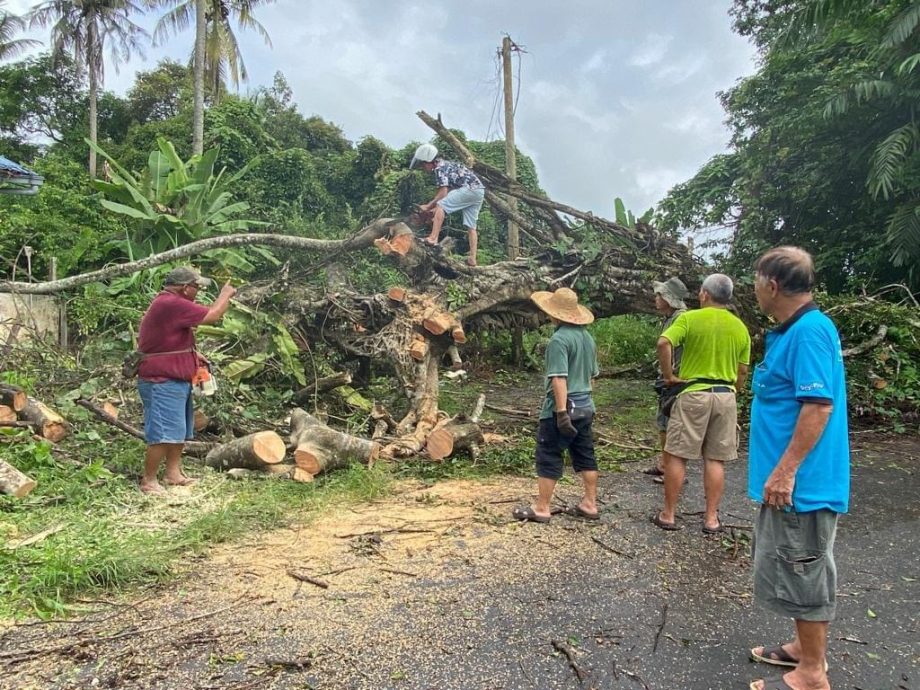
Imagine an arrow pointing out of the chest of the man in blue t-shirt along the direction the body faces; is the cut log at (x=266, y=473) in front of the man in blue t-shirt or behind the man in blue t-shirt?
in front

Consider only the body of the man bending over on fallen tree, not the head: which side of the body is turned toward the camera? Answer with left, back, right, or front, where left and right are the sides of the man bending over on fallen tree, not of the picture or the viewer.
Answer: left

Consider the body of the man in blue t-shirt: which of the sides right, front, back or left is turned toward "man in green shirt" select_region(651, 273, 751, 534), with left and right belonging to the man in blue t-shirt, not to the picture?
right

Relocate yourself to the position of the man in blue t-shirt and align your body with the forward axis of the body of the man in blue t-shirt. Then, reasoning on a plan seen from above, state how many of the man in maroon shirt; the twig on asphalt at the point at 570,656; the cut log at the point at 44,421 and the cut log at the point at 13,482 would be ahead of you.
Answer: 4

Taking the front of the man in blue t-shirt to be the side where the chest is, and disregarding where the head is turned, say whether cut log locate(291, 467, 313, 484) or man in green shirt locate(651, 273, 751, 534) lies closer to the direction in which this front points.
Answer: the cut log

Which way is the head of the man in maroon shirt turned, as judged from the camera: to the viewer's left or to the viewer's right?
to the viewer's right

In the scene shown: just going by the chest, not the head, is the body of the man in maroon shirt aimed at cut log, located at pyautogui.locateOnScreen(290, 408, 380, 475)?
yes

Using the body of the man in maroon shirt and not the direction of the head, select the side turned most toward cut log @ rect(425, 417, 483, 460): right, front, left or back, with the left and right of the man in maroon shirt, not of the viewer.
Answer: front

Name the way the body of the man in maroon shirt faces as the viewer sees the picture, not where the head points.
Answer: to the viewer's right

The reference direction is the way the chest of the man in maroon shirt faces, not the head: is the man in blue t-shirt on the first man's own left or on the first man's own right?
on the first man's own right

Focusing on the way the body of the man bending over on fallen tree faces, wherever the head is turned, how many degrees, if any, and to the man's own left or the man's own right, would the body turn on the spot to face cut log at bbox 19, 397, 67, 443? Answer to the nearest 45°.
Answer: approximately 45° to the man's own left

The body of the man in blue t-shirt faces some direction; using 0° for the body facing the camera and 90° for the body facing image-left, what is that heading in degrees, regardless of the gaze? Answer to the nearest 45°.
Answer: approximately 90°

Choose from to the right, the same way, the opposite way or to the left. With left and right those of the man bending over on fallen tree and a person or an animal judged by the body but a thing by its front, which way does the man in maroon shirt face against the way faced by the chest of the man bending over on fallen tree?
the opposite way

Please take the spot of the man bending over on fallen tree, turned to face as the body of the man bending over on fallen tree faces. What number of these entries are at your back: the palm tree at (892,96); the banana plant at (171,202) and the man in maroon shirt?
1

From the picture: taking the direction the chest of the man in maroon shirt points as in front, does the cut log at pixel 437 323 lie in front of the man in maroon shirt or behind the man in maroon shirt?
in front

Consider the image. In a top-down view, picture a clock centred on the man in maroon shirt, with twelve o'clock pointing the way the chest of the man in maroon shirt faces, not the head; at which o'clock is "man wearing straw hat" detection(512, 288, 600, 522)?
The man wearing straw hat is roughly at 1 o'clock from the man in maroon shirt.
